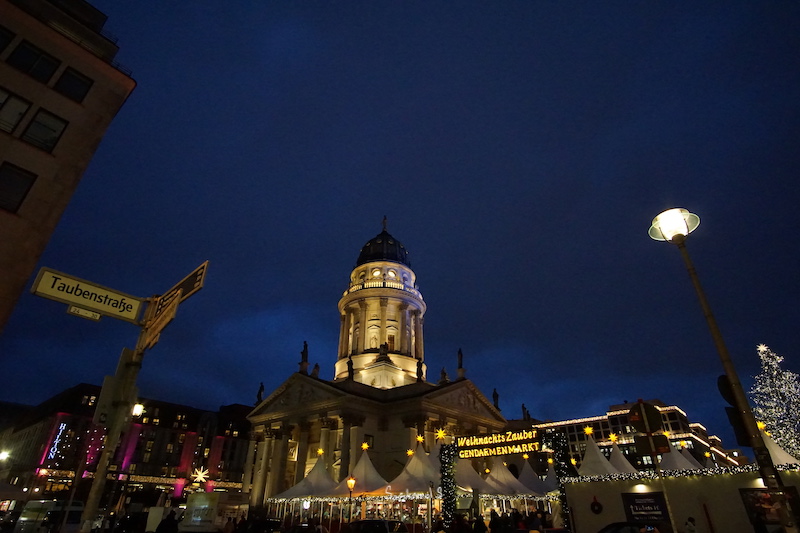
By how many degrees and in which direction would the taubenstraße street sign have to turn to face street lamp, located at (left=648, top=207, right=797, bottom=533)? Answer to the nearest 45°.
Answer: approximately 45° to its left

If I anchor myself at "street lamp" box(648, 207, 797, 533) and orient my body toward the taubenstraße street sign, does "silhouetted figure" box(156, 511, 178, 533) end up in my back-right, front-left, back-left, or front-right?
front-right

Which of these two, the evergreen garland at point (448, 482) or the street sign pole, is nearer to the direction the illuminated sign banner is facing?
the street sign pole

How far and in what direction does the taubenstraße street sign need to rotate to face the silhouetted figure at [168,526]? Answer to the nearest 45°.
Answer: approximately 135° to its left

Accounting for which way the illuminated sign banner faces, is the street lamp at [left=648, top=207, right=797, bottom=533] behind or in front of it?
in front

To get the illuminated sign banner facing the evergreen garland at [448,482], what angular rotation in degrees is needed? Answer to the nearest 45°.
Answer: approximately 135° to its right

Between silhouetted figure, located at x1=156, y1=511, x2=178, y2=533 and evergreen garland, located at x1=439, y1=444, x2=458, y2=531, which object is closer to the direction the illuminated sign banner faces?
the silhouetted figure

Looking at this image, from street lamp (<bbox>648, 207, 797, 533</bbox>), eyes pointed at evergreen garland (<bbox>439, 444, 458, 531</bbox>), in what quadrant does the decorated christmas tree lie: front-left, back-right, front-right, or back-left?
front-right

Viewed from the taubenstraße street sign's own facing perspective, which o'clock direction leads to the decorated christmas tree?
The decorated christmas tree is roughly at 9 o'clock from the taubenstraße street sign.

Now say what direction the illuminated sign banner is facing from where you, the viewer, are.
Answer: facing the viewer

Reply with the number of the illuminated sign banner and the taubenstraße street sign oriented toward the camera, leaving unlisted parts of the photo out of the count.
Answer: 2

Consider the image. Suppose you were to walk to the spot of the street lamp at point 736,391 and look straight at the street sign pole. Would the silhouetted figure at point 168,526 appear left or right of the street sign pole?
right

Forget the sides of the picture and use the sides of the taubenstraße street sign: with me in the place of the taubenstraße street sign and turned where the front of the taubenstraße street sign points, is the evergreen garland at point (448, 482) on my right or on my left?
on my left

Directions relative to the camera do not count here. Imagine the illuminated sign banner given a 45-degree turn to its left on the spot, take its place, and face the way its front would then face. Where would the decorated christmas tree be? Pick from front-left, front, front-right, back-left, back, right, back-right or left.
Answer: left

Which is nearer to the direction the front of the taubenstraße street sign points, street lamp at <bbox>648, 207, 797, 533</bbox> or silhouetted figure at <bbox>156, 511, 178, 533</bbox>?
the street lamp

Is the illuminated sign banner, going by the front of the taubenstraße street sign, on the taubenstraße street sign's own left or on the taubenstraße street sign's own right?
on the taubenstraße street sign's own left

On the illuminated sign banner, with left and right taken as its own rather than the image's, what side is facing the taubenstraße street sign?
front
